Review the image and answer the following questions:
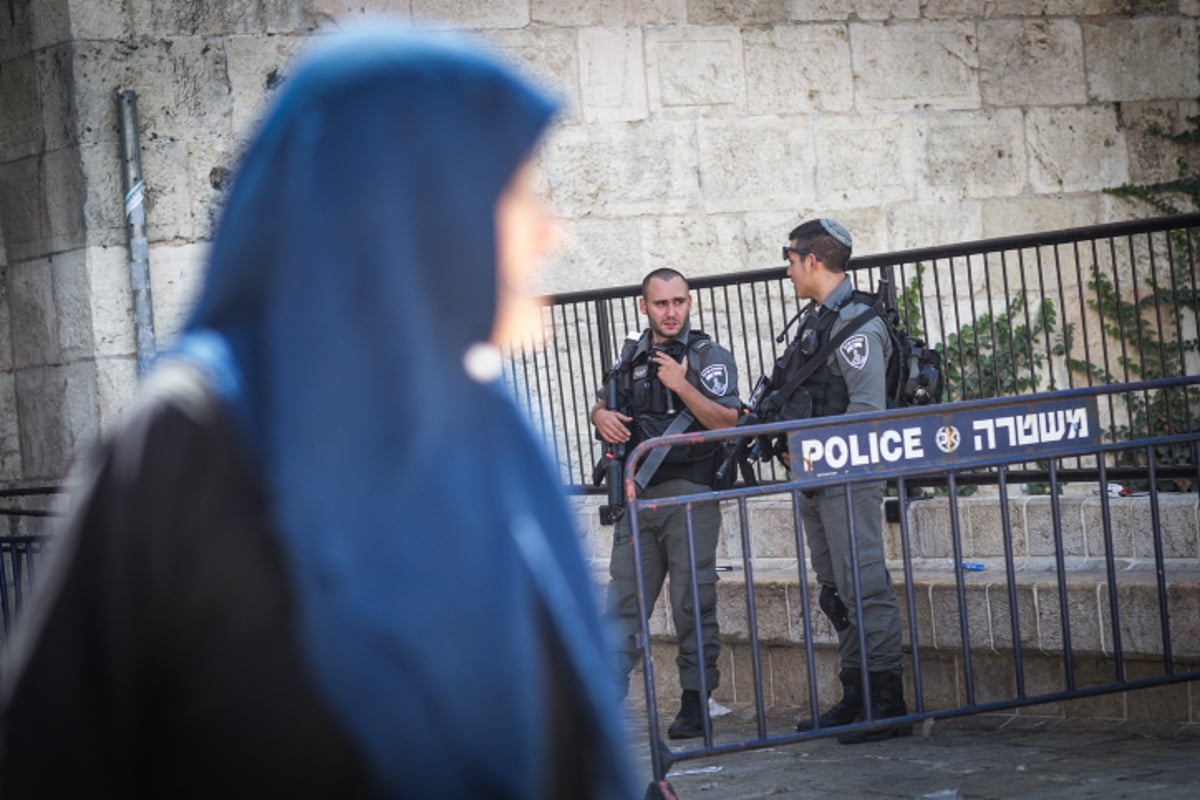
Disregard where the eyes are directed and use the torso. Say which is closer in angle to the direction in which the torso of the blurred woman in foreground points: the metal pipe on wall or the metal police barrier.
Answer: the metal police barrier

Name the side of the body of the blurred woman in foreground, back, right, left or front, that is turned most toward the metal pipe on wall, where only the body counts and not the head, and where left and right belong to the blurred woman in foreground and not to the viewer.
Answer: left

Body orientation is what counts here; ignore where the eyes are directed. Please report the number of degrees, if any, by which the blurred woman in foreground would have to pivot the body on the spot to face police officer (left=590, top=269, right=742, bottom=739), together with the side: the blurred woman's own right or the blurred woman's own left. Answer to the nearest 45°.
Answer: approximately 90° to the blurred woman's own left

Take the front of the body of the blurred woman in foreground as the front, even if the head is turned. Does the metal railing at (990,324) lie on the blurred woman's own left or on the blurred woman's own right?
on the blurred woman's own left

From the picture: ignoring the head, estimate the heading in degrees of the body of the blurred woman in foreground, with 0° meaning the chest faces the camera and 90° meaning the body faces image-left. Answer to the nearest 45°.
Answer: approximately 270°

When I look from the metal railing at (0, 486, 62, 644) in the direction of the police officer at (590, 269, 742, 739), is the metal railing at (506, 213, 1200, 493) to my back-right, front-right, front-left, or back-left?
front-left

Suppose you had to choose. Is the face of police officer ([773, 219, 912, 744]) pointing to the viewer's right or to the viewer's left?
to the viewer's left

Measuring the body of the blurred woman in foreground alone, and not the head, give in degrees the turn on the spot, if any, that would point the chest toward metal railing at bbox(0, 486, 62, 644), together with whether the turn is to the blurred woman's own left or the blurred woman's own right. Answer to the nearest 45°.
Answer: approximately 90° to the blurred woman's own left

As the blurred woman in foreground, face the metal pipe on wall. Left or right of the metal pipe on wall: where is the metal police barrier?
right

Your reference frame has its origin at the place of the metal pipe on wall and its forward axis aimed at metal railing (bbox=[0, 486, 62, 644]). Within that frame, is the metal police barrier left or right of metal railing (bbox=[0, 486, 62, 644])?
left

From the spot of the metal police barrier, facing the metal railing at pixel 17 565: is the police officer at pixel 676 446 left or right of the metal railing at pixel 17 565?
right
